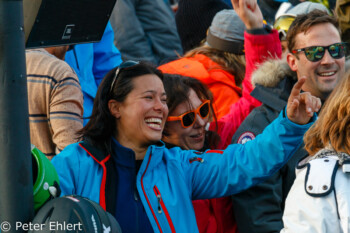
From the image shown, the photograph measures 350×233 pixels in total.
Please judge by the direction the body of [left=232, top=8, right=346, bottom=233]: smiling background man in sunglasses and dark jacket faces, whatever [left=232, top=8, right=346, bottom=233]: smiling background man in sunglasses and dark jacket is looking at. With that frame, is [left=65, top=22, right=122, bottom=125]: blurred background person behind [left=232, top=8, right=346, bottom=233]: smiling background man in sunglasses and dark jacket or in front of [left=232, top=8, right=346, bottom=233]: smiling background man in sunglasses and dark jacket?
behind

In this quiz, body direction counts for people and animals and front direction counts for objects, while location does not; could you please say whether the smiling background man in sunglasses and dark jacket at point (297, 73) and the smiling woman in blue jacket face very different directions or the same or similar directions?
same or similar directions

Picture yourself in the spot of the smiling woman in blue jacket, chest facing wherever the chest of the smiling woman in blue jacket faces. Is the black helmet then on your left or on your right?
on your right

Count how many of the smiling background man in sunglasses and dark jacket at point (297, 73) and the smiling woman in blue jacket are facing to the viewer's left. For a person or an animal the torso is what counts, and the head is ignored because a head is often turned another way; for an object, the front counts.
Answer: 0

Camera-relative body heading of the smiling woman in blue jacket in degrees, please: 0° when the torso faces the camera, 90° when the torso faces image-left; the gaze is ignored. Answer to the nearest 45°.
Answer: approximately 315°

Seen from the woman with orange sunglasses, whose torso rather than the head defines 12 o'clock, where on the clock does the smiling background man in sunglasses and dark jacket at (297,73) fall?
The smiling background man in sunglasses and dark jacket is roughly at 10 o'clock from the woman with orange sunglasses.

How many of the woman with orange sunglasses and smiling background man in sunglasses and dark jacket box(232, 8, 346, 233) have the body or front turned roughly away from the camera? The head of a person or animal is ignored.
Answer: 0

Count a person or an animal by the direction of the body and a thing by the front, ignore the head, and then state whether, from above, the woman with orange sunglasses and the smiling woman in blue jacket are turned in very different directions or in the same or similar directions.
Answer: same or similar directions

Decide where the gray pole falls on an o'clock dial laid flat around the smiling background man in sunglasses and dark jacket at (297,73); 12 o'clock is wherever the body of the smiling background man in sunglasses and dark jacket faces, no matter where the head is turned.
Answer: The gray pole is roughly at 2 o'clock from the smiling background man in sunglasses and dark jacket.

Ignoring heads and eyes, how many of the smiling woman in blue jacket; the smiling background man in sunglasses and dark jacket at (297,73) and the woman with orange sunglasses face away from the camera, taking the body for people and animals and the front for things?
0

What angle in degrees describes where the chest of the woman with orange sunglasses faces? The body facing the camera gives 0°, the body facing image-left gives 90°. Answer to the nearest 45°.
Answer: approximately 315°

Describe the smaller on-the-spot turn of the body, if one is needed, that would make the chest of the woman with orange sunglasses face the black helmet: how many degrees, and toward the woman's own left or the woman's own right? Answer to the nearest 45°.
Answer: approximately 45° to the woman's own right

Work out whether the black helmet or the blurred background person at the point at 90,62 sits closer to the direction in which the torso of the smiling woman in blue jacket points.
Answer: the black helmet

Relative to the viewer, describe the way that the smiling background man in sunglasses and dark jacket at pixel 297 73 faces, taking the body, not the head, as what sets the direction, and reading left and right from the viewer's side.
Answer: facing the viewer and to the right of the viewer

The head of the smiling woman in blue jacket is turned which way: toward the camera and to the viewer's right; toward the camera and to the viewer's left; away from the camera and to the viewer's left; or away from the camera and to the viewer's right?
toward the camera and to the viewer's right
